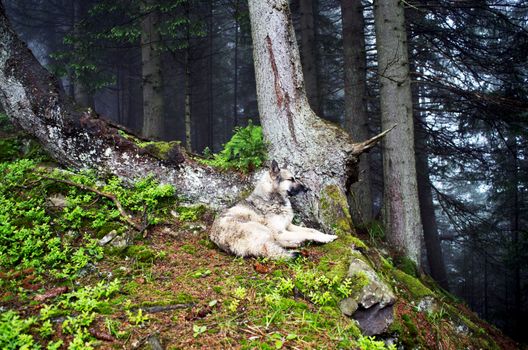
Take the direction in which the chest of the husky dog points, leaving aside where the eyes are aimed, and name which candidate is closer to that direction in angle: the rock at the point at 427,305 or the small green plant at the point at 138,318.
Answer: the rock

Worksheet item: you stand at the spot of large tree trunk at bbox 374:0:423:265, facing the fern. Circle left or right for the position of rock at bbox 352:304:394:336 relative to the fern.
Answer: left

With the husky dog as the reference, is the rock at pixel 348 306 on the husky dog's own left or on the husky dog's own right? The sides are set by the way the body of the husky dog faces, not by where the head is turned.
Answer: on the husky dog's own right

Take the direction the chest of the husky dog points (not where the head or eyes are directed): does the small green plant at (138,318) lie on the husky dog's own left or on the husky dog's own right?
on the husky dog's own right

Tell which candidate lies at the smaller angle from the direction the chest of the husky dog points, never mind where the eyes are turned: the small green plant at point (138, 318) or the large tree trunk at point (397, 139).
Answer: the large tree trunk

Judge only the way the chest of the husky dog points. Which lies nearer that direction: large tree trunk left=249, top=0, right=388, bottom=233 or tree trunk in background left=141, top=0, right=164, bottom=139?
the large tree trunk

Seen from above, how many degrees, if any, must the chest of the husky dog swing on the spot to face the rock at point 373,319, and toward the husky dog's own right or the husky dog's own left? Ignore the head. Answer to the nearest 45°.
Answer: approximately 45° to the husky dog's own right

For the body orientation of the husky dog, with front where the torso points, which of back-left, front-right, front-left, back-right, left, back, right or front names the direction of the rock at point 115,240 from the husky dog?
back

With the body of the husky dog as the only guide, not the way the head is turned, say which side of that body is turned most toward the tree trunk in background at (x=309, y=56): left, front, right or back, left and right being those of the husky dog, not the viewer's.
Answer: left

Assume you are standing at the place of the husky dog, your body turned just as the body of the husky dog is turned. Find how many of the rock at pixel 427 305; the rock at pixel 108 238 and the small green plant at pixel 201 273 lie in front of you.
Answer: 1

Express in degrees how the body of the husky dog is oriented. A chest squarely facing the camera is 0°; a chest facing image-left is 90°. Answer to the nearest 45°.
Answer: approximately 270°

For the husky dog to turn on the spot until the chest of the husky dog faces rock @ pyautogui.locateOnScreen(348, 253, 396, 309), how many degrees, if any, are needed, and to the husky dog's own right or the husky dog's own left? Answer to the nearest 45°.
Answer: approximately 45° to the husky dog's own right
